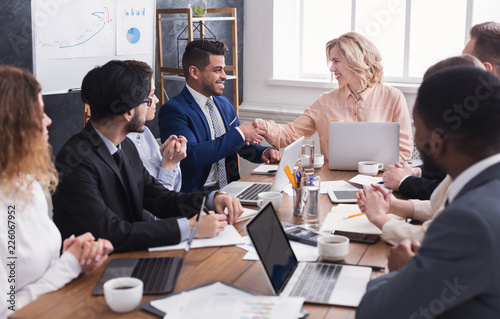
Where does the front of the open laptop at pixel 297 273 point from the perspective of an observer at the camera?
facing to the right of the viewer

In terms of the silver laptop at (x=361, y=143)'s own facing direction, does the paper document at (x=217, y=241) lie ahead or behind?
behind

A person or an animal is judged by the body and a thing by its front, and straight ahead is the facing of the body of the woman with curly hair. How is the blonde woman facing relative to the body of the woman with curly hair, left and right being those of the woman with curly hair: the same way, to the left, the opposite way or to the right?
the opposite way

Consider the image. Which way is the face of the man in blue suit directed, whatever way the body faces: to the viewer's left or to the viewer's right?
to the viewer's right

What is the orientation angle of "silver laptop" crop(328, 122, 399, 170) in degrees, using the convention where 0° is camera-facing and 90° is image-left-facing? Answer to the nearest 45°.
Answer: approximately 180°

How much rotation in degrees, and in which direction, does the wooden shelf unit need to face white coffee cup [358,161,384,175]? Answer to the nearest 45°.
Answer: approximately 45° to its left

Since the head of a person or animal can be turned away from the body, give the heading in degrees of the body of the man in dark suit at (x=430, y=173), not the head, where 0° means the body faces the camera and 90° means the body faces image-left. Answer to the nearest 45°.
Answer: approximately 90°

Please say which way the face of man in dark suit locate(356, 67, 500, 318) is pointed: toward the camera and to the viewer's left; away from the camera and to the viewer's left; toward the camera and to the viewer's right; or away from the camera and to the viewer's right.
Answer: away from the camera and to the viewer's left

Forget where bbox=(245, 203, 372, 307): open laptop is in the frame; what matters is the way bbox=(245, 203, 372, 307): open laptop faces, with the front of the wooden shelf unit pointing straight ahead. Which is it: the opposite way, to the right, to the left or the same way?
to the left

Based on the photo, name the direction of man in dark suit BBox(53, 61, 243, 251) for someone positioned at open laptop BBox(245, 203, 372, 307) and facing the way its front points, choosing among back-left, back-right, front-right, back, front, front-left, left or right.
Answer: back-left

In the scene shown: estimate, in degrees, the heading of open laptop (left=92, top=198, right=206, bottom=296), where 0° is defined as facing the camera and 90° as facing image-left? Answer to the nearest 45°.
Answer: approximately 90°

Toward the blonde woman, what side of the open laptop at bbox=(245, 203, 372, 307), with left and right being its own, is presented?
left

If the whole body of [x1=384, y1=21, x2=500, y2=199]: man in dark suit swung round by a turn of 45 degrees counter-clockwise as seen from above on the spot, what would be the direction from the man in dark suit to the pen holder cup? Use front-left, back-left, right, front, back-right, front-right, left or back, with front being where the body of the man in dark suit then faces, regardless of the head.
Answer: front

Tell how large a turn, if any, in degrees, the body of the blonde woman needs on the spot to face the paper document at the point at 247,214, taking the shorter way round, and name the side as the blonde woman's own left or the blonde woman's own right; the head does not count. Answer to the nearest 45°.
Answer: approximately 45° to the blonde woman's own left

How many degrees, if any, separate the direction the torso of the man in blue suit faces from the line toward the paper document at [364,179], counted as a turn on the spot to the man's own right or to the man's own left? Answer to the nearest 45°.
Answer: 0° — they already face it
